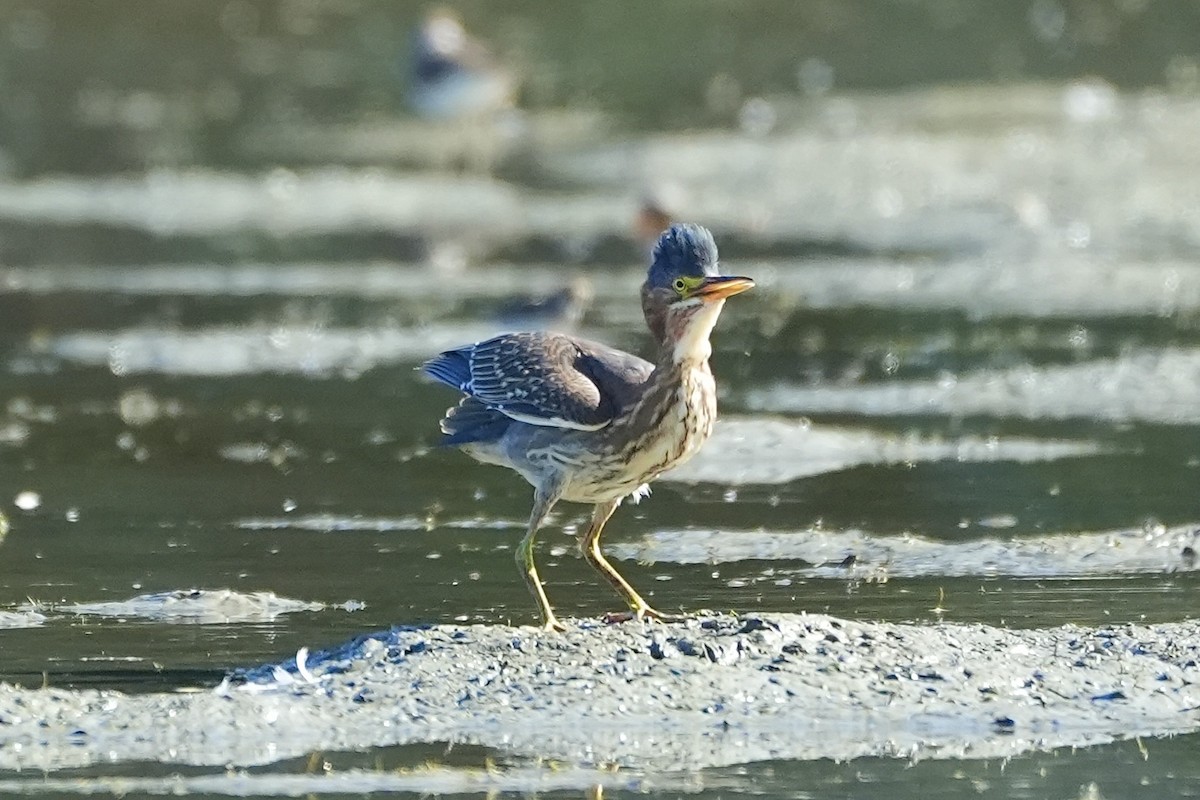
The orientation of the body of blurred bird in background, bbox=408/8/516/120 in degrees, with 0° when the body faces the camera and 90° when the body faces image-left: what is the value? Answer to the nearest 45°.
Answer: approximately 90°

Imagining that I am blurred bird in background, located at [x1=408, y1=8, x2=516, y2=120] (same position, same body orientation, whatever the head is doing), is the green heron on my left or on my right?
on my left
